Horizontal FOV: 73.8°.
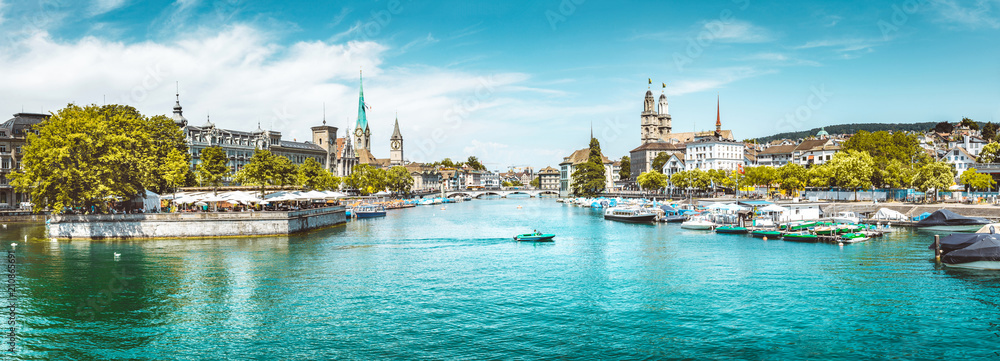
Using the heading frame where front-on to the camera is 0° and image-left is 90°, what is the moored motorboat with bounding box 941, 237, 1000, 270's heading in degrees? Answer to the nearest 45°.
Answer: approximately 90°
